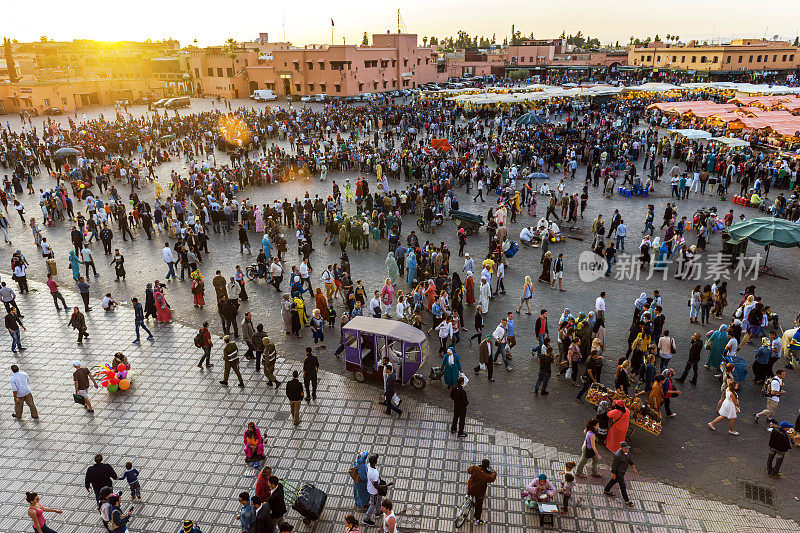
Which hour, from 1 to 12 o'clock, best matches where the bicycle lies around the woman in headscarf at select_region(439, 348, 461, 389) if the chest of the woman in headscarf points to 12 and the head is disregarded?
The bicycle is roughly at 12 o'clock from the woman in headscarf.

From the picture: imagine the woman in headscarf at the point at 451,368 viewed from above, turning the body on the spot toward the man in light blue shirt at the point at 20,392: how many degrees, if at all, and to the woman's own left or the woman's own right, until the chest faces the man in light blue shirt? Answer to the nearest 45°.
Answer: approximately 90° to the woman's own right

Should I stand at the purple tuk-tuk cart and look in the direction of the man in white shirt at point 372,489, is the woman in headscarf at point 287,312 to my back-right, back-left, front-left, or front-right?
back-right
